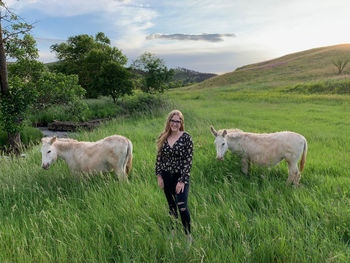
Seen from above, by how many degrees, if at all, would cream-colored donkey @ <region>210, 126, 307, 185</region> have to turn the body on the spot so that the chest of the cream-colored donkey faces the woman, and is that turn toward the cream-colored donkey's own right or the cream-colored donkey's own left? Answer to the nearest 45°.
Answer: approximately 45° to the cream-colored donkey's own left

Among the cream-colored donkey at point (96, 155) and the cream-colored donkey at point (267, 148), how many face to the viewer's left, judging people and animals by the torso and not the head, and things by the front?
2

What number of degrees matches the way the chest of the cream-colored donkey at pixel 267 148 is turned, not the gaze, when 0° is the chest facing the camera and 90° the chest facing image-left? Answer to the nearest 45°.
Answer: approximately 90°

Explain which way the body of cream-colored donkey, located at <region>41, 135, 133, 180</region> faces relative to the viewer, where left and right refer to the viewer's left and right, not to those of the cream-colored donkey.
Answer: facing to the left of the viewer

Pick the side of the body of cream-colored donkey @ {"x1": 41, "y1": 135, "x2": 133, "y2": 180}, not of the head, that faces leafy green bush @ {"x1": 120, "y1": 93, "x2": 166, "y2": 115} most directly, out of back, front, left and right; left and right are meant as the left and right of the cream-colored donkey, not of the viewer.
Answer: right
